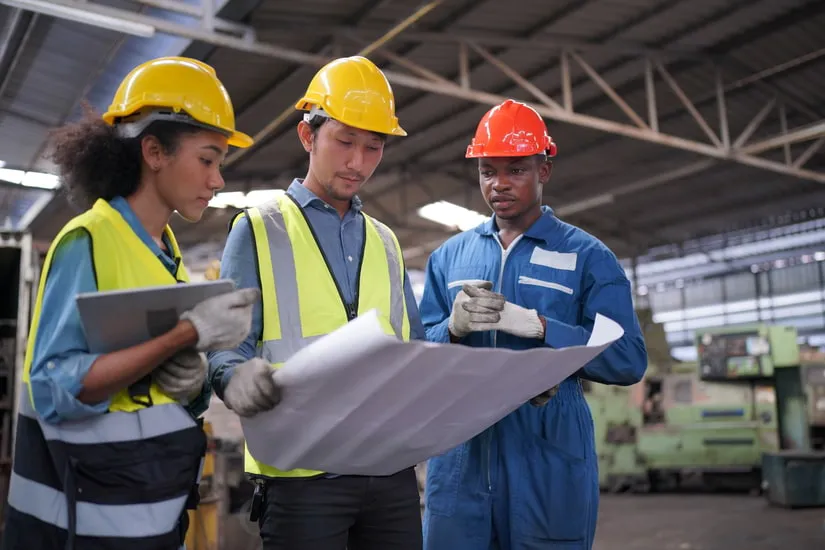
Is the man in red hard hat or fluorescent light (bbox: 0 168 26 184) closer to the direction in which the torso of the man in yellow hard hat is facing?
the man in red hard hat

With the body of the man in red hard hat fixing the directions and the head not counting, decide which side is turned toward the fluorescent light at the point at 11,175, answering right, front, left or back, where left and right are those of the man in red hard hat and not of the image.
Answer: right

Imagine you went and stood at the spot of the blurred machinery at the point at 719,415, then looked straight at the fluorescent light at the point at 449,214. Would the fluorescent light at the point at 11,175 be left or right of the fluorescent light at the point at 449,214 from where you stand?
left

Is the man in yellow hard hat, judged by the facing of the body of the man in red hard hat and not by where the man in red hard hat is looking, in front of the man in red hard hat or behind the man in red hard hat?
in front

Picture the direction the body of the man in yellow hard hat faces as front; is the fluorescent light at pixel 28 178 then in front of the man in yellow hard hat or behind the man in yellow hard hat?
behind

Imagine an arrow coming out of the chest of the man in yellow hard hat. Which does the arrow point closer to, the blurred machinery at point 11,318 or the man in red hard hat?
the man in red hard hat

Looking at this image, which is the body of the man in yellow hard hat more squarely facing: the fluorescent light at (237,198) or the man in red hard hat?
the man in red hard hat

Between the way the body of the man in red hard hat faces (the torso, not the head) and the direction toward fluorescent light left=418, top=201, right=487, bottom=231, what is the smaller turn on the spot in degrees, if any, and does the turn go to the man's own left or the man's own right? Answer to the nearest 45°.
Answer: approximately 135° to the man's own right

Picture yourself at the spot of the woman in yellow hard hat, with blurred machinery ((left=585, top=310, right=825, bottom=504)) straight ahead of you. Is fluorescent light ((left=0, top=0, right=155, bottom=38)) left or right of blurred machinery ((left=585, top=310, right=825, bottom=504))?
left

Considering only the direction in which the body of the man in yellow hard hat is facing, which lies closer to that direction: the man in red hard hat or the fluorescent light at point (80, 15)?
the man in red hard hat

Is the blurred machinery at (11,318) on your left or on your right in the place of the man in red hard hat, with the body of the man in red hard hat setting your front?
on your right

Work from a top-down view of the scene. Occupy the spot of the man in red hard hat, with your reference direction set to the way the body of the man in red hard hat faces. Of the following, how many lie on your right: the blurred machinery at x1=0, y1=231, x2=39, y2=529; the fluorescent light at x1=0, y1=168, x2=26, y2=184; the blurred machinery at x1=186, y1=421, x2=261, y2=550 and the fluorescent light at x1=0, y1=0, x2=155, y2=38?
4

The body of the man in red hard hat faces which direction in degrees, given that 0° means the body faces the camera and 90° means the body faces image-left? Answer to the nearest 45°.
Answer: approximately 45°
